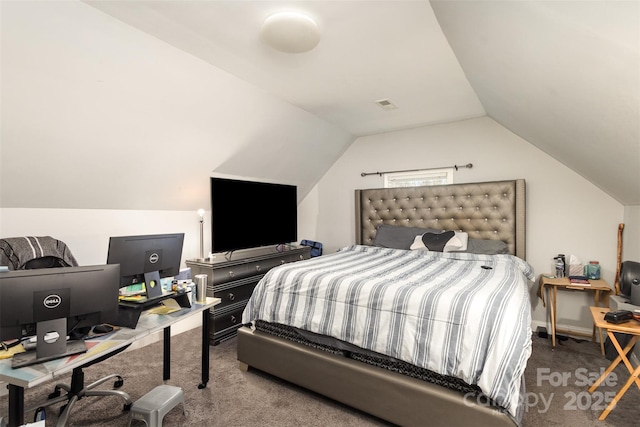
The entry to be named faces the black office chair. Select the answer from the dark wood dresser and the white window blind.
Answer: the white window blind

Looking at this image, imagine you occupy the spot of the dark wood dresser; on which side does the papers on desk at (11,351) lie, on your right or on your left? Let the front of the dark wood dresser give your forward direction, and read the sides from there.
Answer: on your right

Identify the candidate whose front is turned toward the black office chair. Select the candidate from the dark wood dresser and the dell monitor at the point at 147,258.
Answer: the dell monitor

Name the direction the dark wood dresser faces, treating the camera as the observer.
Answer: facing the viewer and to the right of the viewer

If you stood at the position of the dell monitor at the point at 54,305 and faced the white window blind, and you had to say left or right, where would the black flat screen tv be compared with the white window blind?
left

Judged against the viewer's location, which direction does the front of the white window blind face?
facing the viewer and to the left of the viewer

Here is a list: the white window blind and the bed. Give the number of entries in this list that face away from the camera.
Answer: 0

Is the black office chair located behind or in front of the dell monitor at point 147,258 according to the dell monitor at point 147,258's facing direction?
in front

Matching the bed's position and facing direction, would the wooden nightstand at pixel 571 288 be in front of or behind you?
behind
